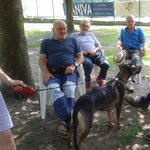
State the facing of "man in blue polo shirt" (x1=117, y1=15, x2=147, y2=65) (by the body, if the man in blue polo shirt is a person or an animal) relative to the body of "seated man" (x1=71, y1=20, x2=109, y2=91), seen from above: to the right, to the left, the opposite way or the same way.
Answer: the same way

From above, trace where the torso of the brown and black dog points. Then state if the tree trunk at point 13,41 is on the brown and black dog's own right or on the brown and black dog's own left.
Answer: on the brown and black dog's own left

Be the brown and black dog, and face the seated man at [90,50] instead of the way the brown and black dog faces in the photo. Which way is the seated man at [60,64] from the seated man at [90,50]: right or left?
left

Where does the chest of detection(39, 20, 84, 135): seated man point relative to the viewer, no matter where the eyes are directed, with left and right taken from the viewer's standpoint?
facing the viewer

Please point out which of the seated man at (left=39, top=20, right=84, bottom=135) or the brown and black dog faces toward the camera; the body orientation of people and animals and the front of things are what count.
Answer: the seated man

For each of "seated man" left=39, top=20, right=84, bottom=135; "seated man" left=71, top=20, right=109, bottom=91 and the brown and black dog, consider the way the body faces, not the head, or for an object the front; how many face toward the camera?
2

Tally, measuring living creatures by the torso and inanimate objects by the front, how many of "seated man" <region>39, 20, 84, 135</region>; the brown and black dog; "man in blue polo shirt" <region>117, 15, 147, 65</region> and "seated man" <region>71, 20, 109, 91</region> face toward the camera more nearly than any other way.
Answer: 3

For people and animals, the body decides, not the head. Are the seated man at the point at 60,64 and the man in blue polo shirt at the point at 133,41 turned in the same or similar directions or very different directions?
same or similar directions

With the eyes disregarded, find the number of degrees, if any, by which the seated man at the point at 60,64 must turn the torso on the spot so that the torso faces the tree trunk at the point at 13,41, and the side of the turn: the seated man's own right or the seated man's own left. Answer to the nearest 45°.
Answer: approximately 135° to the seated man's own right

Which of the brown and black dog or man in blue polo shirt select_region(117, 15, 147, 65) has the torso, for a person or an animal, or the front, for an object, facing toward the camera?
the man in blue polo shirt

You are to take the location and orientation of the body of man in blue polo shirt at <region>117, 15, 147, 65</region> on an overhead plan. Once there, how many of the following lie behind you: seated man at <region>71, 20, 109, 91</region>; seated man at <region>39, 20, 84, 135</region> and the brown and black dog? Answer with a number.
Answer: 0

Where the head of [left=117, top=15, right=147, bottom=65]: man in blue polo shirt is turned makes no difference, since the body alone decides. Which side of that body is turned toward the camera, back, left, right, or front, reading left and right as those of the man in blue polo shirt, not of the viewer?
front

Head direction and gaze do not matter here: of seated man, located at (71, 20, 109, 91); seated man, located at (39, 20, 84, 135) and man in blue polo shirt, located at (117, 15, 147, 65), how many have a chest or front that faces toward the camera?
3

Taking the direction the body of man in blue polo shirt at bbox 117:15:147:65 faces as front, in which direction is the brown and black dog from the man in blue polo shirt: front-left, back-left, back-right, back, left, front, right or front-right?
front

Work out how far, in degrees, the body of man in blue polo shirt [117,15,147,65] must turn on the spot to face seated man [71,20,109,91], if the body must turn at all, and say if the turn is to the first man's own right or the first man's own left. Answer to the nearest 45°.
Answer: approximately 45° to the first man's own right

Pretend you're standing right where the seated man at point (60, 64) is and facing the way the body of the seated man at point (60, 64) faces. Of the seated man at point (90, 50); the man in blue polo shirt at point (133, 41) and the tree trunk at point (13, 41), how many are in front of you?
0

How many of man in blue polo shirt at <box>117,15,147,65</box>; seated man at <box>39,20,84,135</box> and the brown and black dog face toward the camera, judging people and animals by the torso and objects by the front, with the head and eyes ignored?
2

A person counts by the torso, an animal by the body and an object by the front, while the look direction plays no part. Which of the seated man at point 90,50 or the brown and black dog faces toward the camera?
the seated man
